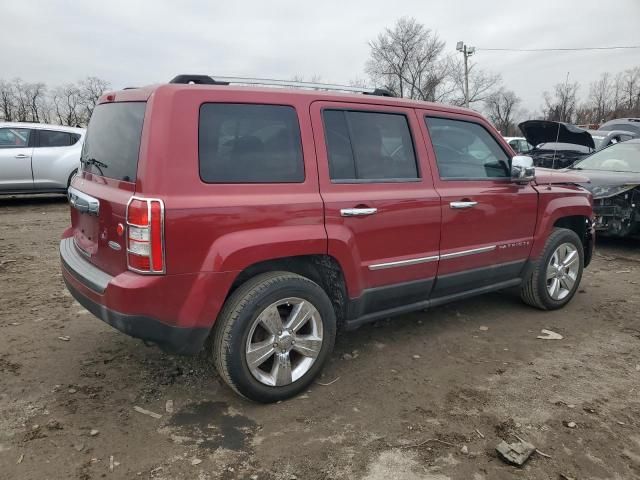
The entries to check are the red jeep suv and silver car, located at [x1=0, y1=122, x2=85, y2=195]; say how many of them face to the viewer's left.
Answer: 1

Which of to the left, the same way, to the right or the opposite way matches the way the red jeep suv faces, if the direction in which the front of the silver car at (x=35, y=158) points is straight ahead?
the opposite way

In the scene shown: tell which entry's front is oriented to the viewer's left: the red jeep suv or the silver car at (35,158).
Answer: the silver car

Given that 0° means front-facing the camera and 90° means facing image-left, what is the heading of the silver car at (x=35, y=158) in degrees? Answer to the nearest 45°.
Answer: approximately 90°

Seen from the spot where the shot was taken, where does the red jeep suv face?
facing away from the viewer and to the right of the viewer

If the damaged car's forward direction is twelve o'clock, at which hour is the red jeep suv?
The red jeep suv is roughly at 11 o'clock from the damaged car.

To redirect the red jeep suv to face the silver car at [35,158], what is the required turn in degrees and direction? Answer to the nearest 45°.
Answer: approximately 90° to its left

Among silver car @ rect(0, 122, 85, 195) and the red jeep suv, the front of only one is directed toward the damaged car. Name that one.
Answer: the red jeep suv

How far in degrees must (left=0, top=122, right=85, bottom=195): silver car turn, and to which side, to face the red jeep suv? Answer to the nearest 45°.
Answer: approximately 90° to its left

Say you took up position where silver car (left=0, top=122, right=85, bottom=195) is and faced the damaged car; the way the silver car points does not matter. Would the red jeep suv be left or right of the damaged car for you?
right

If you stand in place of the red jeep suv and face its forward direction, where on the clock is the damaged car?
The damaged car is roughly at 12 o'clock from the red jeep suv.

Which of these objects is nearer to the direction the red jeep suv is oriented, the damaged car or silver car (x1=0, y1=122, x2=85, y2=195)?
the damaged car
